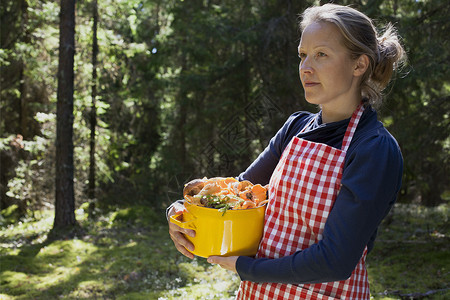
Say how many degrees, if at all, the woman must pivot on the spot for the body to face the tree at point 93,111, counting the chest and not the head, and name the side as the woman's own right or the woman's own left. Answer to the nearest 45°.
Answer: approximately 90° to the woman's own right

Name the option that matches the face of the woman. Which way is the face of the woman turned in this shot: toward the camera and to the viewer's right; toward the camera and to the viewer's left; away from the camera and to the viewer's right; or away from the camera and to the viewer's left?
toward the camera and to the viewer's left

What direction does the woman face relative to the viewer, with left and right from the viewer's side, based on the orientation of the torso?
facing the viewer and to the left of the viewer
